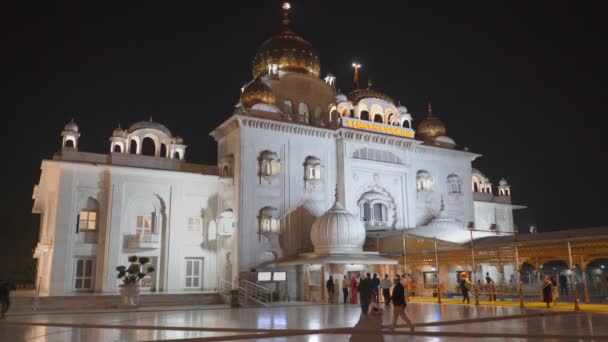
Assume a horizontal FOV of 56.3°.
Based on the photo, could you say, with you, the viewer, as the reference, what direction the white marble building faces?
facing the viewer and to the right of the viewer

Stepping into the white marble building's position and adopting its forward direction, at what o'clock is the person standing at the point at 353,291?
The person standing is roughly at 12 o'clock from the white marble building.

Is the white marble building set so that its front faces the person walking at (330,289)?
yes
